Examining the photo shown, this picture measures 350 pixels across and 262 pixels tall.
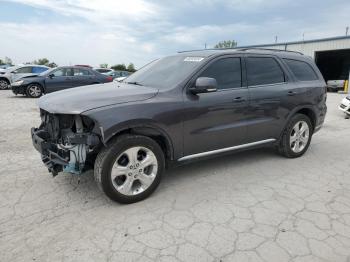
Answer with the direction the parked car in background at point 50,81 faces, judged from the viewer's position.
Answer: facing to the left of the viewer

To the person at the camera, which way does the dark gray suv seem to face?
facing the viewer and to the left of the viewer

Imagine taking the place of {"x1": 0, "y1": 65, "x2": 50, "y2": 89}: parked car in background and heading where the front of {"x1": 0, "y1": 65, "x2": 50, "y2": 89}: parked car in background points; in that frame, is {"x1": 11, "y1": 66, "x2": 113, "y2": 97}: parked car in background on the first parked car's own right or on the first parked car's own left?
on the first parked car's own left

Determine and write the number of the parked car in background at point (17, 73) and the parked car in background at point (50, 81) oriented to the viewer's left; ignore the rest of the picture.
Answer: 2

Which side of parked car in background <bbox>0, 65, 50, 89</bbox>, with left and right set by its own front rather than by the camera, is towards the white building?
back

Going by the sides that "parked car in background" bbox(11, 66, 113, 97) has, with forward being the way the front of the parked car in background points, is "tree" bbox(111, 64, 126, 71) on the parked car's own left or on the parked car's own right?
on the parked car's own right

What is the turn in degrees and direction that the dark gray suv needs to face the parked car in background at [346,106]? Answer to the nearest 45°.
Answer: approximately 180°

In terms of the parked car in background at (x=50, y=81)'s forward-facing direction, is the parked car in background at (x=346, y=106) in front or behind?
behind

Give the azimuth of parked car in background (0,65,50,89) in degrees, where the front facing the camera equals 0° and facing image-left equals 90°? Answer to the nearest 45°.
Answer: approximately 90°
